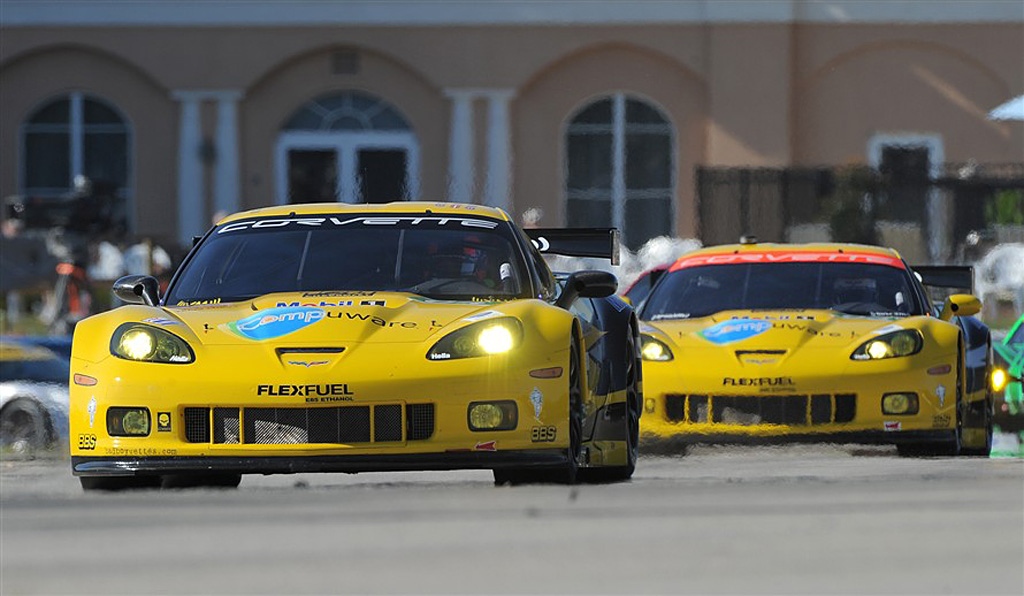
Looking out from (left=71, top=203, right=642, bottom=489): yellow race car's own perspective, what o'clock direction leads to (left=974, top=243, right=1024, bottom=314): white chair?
The white chair is roughly at 7 o'clock from the yellow race car.

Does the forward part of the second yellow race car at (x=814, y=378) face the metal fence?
no

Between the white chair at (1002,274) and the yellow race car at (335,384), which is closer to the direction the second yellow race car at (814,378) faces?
the yellow race car

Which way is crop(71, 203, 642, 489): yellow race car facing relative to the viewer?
toward the camera

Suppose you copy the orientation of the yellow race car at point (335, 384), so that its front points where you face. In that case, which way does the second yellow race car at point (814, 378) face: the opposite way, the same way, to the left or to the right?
the same way

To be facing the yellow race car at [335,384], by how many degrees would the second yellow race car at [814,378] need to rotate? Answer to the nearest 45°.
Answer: approximately 45° to its right

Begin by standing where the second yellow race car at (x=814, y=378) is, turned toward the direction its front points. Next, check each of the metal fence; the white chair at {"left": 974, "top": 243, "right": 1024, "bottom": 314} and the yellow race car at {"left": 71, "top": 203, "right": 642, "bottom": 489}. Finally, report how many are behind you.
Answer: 2

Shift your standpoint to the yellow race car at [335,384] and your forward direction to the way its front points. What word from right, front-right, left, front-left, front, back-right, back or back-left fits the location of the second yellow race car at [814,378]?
back-left

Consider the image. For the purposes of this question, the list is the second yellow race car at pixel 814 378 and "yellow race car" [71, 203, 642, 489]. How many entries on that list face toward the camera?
2

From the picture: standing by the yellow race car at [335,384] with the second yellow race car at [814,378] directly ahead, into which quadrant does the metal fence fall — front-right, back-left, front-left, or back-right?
front-left

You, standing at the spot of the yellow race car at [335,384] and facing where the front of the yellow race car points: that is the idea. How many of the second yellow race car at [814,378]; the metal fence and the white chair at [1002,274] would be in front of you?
0

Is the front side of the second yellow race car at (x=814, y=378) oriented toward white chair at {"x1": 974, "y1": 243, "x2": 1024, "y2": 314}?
no

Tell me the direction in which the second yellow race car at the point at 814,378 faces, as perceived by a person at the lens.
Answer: facing the viewer
